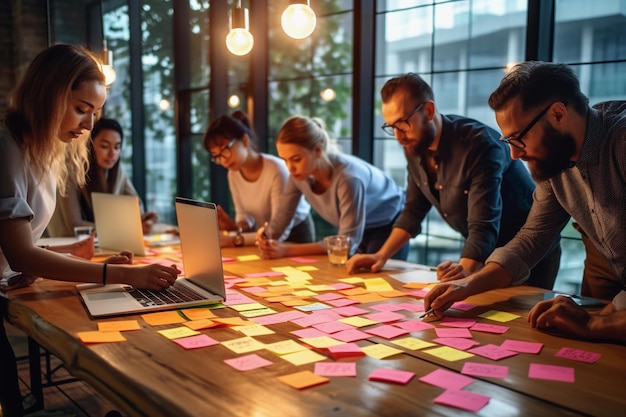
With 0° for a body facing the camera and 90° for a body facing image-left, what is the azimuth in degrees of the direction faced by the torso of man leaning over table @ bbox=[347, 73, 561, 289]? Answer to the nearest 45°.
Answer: approximately 45°

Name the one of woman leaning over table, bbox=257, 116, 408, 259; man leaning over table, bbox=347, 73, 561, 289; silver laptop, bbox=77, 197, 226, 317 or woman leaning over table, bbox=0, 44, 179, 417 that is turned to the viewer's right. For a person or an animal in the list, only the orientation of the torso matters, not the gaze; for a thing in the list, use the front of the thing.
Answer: woman leaning over table, bbox=0, 44, 179, 417

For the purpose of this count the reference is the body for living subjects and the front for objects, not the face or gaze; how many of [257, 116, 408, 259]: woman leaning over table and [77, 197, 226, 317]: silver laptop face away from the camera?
0

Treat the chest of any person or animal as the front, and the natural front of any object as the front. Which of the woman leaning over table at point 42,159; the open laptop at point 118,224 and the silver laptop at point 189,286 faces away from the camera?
the open laptop

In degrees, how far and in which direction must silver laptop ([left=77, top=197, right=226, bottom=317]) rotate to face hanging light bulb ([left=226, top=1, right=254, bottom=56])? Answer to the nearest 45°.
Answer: approximately 90° to its right

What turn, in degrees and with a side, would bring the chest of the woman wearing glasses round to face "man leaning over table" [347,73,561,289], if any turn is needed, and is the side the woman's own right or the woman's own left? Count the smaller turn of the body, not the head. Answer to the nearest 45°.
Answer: approximately 90° to the woman's own left

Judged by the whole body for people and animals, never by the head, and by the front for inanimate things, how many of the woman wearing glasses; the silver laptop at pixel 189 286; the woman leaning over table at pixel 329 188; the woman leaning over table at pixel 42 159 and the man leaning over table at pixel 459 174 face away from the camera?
0

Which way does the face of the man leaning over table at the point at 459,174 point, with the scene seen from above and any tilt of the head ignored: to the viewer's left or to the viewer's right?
to the viewer's left

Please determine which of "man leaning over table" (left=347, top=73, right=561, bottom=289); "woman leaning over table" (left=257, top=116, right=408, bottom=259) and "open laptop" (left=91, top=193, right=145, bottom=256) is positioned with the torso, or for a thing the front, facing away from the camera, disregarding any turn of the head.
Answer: the open laptop

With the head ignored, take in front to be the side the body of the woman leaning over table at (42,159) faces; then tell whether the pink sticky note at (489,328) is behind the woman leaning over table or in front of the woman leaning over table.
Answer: in front

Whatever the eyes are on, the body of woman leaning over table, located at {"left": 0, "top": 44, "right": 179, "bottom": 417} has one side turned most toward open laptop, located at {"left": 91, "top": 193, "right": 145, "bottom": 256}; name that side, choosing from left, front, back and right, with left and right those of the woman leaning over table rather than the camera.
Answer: left

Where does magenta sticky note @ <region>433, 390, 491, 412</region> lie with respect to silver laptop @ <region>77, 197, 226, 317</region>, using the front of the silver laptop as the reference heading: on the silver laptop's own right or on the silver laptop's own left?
on the silver laptop's own left

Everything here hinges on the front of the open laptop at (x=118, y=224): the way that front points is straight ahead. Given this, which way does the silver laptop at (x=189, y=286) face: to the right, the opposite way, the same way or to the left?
to the left

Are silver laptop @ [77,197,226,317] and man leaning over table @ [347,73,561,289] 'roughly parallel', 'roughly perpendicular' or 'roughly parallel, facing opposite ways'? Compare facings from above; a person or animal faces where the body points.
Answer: roughly parallel

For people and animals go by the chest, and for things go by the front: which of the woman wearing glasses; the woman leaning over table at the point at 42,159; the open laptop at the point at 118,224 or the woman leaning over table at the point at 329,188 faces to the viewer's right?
the woman leaning over table at the point at 42,159

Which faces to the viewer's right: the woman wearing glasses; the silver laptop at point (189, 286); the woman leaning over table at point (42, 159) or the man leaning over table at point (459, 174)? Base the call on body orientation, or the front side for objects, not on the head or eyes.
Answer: the woman leaning over table

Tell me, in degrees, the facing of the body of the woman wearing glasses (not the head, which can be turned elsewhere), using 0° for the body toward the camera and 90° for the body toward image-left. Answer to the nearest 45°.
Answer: approximately 45°

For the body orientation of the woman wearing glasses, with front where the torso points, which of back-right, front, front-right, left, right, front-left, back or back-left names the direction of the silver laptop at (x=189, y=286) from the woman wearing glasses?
front-left

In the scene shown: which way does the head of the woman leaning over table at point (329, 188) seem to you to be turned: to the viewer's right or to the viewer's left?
to the viewer's left

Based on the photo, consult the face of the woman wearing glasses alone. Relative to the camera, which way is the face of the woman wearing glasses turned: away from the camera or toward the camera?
toward the camera

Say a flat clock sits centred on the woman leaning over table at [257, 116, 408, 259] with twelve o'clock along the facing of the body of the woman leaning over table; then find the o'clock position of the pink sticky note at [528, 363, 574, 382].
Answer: The pink sticky note is roughly at 10 o'clock from the woman leaning over table.

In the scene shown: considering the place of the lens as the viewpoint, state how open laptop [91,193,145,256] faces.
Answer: facing away from the viewer
